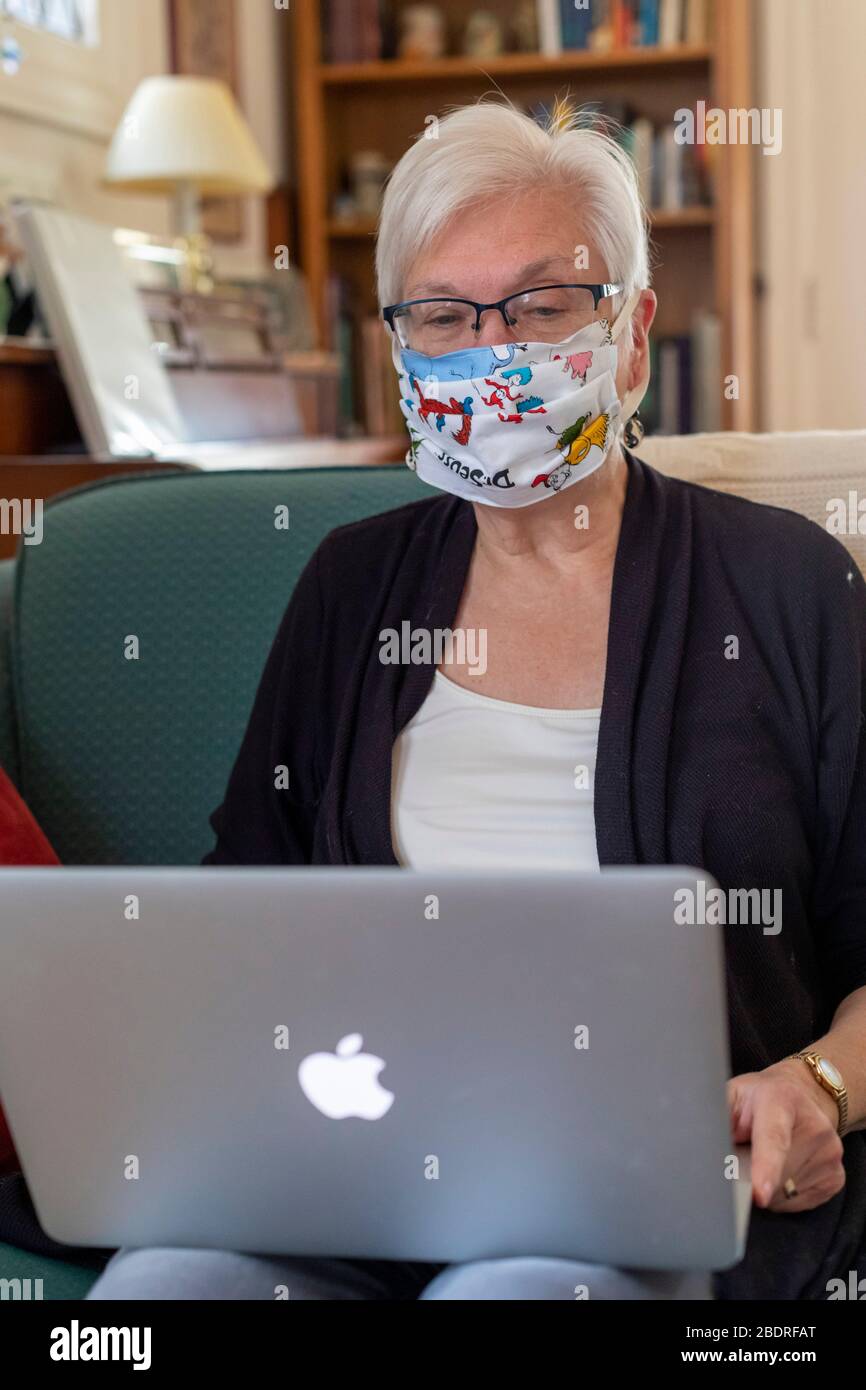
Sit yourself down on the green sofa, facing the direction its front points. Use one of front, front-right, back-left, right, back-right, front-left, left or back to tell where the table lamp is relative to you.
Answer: back

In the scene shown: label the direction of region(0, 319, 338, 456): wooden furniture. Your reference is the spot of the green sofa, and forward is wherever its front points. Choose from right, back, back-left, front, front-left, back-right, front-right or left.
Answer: back

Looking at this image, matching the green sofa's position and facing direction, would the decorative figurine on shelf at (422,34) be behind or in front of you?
behind

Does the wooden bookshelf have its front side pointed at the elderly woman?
yes

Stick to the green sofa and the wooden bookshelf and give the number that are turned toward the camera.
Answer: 2

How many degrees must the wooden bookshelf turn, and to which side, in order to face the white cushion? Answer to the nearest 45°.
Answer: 0° — it already faces it
